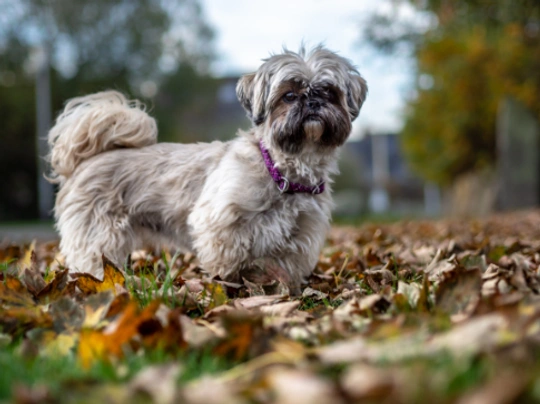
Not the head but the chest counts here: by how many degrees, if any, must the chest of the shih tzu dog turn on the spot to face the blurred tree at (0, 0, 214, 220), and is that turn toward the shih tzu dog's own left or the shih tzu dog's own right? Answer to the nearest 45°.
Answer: approximately 135° to the shih tzu dog's own left

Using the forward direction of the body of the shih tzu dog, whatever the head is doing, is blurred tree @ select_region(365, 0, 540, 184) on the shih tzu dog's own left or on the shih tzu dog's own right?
on the shih tzu dog's own left

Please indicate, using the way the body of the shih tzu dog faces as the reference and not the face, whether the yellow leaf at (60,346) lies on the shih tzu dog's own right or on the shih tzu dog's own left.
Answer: on the shih tzu dog's own right

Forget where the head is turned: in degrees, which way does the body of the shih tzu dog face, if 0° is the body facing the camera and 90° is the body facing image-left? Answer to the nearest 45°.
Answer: approximately 315°

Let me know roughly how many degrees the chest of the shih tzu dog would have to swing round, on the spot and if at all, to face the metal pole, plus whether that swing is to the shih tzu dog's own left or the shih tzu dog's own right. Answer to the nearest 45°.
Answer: approximately 135° to the shih tzu dog's own left
